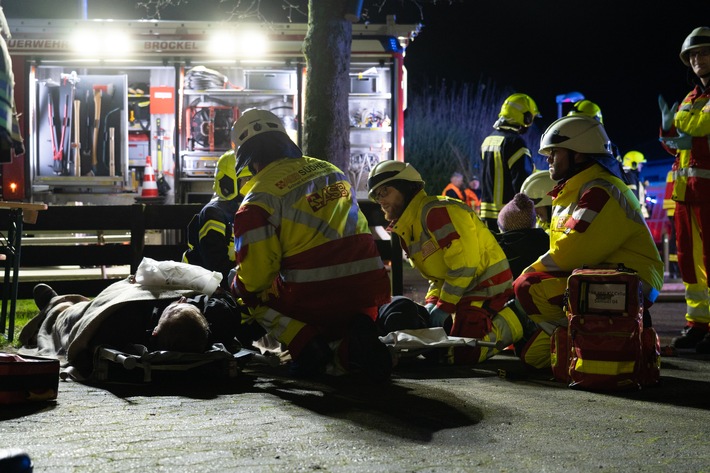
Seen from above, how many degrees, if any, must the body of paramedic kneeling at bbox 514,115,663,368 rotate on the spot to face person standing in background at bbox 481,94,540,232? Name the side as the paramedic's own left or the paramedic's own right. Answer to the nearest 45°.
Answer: approximately 90° to the paramedic's own right

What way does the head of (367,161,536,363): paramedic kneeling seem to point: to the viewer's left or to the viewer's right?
to the viewer's left

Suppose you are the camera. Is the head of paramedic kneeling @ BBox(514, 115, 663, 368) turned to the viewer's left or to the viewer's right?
to the viewer's left

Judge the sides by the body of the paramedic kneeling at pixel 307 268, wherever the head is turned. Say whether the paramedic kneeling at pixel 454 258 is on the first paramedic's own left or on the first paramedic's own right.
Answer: on the first paramedic's own right

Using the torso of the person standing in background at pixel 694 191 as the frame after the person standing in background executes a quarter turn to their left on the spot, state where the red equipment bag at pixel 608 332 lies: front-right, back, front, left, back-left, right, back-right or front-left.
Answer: front-right

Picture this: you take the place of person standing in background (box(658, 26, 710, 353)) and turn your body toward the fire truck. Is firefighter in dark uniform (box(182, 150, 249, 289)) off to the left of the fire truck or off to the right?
left

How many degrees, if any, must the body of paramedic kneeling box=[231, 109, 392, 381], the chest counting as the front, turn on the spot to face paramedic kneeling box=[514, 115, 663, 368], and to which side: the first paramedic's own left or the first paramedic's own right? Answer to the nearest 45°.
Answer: approximately 135° to the first paramedic's own right

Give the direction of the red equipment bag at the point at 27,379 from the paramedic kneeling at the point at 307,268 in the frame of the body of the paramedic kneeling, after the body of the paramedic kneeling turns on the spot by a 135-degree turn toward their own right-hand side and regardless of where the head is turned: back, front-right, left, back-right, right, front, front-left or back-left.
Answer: back-right

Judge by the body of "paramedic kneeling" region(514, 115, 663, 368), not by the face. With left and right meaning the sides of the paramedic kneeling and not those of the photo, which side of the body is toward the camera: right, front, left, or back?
left

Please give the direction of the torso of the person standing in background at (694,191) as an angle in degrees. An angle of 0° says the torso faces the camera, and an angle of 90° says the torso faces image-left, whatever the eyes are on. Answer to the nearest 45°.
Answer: approximately 45°

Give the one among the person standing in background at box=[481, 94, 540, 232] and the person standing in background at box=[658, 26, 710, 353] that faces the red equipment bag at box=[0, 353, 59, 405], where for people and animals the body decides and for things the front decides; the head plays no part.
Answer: the person standing in background at box=[658, 26, 710, 353]

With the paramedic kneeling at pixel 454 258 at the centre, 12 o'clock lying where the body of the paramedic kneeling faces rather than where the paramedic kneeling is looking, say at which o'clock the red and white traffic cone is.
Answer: The red and white traffic cone is roughly at 2 o'clock from the paramedic kneeling.

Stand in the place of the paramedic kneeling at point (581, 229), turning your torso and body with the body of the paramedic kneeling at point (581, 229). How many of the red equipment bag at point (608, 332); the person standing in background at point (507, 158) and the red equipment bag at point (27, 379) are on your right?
1

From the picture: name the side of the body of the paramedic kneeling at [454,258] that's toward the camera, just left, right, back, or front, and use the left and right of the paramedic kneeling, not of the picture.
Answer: left
